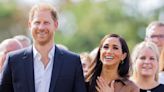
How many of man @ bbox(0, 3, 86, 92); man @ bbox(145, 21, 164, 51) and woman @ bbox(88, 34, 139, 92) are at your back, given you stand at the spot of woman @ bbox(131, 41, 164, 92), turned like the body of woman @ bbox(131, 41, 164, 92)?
1

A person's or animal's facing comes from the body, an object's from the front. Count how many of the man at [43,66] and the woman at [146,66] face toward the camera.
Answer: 2

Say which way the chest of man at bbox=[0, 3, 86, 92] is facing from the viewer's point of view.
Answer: toward the camera

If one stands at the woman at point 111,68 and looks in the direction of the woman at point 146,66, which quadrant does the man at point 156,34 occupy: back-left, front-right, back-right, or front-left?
front-left

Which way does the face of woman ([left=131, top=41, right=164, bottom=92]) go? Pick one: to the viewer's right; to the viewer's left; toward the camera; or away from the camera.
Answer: toward the camera

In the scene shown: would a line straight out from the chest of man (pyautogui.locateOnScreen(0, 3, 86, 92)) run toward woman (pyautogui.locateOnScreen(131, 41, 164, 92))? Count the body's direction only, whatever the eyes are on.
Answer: no

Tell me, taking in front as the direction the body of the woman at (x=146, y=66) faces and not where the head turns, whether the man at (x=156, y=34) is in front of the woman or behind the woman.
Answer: behind

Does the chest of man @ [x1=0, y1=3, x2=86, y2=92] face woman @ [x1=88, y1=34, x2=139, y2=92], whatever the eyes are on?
no
